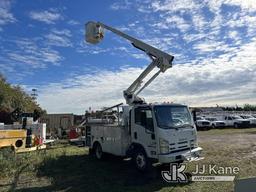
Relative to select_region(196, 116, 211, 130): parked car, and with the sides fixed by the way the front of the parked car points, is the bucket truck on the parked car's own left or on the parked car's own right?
on the parked car's own right

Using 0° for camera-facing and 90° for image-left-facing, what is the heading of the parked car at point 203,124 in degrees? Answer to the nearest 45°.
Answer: approximately 315°

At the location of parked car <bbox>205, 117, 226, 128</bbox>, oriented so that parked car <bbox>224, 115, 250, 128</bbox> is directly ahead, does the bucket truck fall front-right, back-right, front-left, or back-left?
back-right

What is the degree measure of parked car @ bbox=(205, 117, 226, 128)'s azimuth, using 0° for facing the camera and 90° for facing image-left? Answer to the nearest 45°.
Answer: approximately 315°

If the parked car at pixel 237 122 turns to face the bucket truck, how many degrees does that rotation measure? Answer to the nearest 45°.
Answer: approximately 45° to its right

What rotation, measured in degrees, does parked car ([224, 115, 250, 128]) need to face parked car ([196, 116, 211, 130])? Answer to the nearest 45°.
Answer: approximately 90° to its right

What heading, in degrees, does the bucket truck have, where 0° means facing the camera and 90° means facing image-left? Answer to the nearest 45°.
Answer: approximately 315°

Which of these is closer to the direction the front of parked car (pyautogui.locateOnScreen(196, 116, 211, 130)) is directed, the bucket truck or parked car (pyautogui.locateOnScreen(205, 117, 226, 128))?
the bucket truck

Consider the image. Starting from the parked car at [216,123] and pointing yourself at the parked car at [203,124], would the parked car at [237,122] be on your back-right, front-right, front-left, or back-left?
back-left

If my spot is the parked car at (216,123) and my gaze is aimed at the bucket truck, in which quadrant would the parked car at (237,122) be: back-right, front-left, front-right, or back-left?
back-left

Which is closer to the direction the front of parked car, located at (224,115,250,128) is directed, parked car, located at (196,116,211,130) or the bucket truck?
the bucket truck

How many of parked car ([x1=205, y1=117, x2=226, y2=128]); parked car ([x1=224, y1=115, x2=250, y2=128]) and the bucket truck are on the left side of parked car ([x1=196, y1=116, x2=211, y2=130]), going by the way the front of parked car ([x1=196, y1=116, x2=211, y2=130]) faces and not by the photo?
2

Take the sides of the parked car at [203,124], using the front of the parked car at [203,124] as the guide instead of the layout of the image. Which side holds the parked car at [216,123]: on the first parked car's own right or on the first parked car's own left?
on the first parked car's own left
